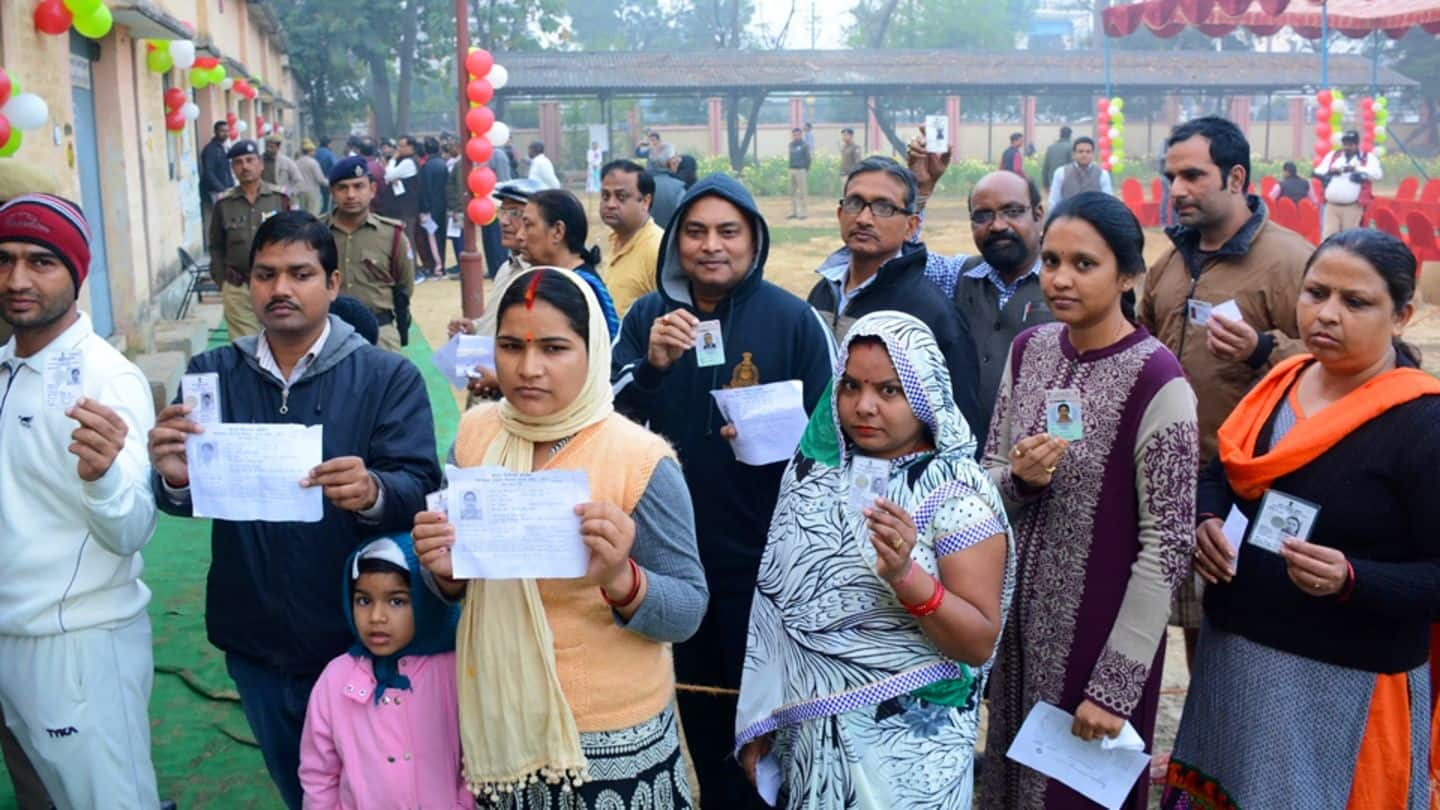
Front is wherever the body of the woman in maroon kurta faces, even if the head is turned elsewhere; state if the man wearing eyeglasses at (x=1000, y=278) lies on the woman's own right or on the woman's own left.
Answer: on the woman's own right

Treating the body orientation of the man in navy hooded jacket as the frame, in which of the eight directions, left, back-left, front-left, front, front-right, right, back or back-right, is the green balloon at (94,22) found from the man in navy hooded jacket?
back-right

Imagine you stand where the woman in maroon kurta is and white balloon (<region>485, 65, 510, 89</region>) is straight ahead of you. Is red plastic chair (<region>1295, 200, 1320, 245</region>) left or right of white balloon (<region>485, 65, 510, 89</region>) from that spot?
right

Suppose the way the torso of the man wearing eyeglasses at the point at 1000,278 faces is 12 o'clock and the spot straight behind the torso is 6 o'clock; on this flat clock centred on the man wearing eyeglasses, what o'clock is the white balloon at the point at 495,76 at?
The white balloon is roughly at 5 o'clock from the man wearing eyeglasses.

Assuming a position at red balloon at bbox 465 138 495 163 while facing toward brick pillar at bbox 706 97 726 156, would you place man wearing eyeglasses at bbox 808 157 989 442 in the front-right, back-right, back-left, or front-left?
back-right

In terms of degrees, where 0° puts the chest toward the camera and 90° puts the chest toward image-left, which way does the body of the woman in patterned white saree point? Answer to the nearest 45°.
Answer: approximately 45°

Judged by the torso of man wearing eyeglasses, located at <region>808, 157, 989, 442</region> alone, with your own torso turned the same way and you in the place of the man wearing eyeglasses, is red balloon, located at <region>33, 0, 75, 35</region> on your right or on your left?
on your right

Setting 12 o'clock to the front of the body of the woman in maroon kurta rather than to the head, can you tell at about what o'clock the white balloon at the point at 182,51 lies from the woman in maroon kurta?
The white balloon is roughly at 3 o'clock from the woman in maroon kurta.
